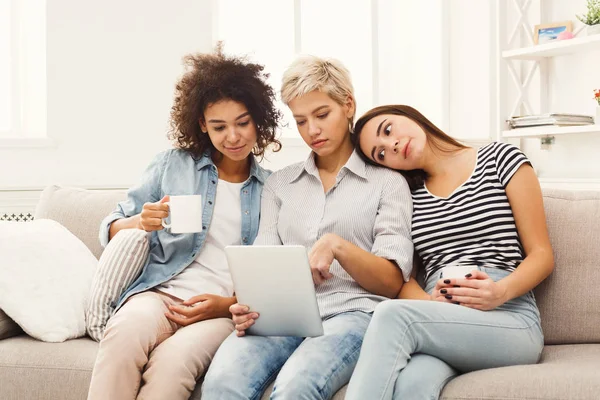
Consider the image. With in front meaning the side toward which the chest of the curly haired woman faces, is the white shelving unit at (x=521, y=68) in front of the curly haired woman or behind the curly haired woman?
behind

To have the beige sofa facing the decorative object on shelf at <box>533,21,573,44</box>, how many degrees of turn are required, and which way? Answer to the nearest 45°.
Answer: approximately 180°

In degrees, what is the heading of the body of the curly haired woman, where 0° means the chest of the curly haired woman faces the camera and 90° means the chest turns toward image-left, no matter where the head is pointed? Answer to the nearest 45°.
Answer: approximately 0°

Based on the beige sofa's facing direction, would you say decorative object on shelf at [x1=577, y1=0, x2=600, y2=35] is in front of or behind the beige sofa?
behind

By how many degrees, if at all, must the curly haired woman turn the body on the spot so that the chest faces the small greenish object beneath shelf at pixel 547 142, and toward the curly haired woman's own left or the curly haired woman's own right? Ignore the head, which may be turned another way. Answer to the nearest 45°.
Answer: approximately 135° to the curly haired woman's own left

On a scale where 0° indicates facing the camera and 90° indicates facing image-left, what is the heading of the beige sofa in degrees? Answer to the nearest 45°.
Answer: approximately 0°
